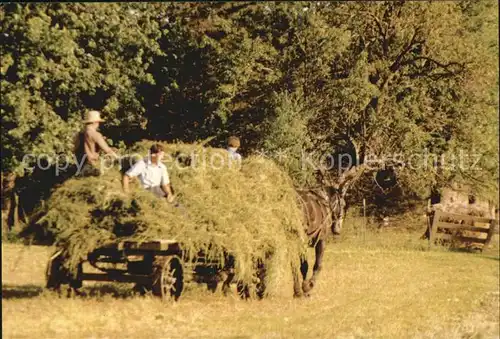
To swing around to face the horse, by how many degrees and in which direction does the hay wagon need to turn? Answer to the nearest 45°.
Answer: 0° — it already faces it

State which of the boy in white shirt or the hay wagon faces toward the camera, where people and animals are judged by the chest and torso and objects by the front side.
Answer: the boy in white shirt

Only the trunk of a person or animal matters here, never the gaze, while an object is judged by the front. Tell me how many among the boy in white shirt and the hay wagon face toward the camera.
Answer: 1

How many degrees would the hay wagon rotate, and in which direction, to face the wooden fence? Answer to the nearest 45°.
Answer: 0° — it already faces it

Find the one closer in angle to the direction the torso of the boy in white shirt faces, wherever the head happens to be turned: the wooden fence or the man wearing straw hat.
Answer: the man wearing straw hat

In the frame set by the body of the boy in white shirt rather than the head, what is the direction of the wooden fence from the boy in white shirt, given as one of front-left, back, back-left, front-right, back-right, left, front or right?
back-left

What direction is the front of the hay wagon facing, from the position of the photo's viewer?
facing away from the viewer and to the right of the viewer

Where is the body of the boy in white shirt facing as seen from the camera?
toward the camera

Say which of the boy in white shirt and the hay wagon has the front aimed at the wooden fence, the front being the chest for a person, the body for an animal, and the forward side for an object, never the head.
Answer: the hay wagon

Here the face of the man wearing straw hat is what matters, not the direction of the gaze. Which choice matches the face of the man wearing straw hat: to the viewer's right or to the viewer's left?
to the viewer's right
